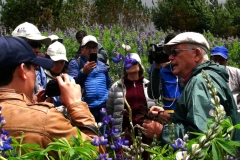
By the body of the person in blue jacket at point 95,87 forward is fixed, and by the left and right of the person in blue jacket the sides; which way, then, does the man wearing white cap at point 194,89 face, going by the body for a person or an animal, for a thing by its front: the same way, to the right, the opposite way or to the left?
to the right

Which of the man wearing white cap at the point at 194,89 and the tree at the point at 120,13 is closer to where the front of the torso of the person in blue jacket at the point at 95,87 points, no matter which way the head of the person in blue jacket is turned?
the man wearing white cap

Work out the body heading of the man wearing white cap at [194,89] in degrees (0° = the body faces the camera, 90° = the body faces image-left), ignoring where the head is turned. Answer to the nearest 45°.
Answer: approximately 90°

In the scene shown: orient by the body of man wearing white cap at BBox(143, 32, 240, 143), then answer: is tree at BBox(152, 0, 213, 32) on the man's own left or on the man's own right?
on the man's own right

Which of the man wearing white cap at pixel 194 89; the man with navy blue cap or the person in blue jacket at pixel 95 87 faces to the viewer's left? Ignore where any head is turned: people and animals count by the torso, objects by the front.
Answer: the man wearing white cap

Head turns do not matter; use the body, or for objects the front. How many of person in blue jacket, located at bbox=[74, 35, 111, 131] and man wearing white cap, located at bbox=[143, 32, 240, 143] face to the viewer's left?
1

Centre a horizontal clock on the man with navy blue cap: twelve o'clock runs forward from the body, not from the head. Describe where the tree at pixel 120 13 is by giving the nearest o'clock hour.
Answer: The tree is roughly at 11 o'clock from the man with navy blue cap.

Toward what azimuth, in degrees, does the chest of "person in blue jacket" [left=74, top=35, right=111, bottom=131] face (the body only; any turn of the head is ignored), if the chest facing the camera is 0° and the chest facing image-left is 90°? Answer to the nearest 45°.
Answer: approximately 0°

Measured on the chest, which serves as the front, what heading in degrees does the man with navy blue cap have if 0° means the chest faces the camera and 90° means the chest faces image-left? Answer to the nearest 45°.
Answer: approximately 225°
